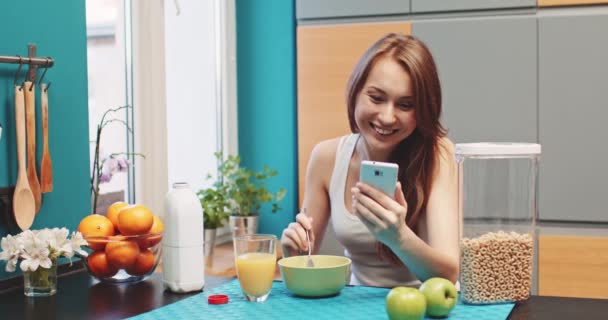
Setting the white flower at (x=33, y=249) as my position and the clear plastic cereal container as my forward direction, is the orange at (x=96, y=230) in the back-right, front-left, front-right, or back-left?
front-left

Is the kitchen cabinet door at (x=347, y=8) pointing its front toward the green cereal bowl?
yes

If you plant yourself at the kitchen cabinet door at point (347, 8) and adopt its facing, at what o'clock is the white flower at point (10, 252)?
The white flower is roughly at 1 o'clock from the kitchen cabinet door.

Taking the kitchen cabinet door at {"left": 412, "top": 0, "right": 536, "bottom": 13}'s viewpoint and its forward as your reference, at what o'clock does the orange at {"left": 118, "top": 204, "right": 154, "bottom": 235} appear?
The orange is roughly at 1 o'clock from the kitchen cabinet door.

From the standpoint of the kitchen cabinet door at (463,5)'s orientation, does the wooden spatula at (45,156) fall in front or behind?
in front

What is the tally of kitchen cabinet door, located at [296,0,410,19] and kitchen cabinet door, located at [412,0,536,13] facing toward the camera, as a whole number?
2

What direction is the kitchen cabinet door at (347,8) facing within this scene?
toward the camera

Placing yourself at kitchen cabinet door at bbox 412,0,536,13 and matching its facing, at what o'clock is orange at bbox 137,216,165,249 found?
The orange is roughly at 1 o'clock from the kitchen cabinet door.

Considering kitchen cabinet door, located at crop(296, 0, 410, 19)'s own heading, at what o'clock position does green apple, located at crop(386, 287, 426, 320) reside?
The green apple is roughly at 12 o'clock from the kitchen cabinet door.

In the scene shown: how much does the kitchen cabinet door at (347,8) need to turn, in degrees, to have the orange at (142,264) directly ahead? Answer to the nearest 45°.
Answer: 0° — it already faces it

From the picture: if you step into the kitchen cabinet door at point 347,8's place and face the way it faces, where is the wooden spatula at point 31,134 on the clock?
The wooden spatula is roughly at 1 o'clock from the kitchen cabinet door.

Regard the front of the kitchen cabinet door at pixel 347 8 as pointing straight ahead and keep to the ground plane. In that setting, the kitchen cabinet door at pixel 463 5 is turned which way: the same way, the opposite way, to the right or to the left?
the same way

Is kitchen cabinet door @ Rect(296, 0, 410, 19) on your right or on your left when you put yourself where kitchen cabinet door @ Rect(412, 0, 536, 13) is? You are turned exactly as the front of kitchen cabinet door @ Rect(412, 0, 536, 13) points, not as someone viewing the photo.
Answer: on your right

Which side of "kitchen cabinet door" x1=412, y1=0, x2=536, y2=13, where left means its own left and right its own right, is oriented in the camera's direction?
front

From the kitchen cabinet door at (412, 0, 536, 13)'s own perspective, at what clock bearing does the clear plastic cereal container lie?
The clear plastic cereal container is roughly at 12 o'clock from the kitchen cabinet door.

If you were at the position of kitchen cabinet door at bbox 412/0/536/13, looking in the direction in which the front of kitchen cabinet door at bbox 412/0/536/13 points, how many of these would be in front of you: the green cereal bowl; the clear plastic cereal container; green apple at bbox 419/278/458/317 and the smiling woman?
4
